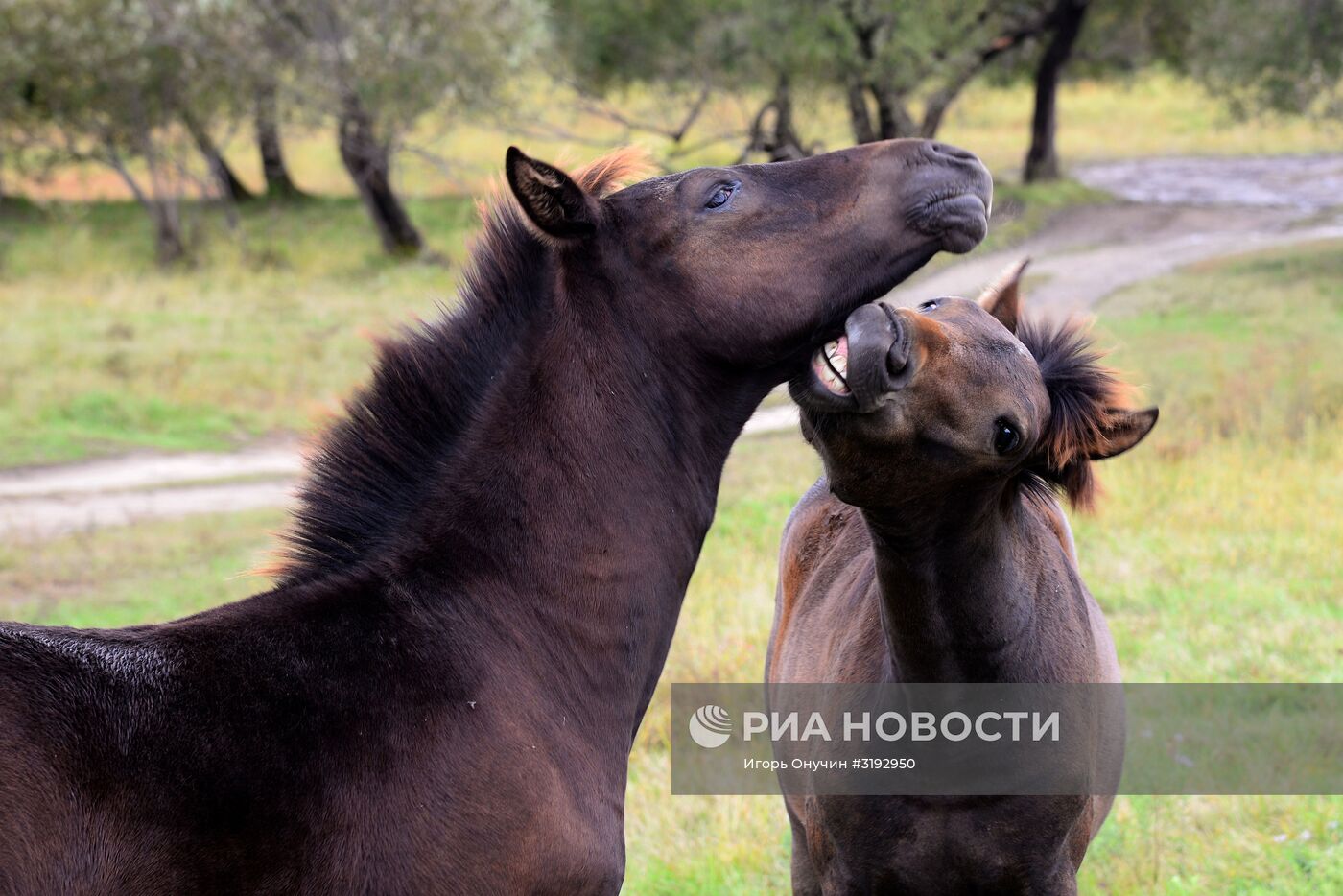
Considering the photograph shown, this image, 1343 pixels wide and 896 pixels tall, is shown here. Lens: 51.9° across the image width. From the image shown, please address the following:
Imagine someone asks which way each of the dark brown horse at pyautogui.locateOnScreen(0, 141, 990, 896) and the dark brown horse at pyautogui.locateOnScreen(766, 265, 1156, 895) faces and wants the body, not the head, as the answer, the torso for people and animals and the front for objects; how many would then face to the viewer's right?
1

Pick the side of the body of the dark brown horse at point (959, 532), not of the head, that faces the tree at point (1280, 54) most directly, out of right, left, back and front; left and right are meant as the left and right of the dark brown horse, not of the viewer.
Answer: back

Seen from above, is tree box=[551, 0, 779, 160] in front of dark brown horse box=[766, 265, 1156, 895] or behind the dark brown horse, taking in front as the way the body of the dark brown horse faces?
behind

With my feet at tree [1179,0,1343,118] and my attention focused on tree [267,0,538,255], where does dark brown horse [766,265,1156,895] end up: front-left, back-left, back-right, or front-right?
front-left

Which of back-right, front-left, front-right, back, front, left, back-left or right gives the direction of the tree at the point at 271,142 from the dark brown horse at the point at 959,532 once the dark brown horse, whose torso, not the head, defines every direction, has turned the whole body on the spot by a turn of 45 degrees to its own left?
back

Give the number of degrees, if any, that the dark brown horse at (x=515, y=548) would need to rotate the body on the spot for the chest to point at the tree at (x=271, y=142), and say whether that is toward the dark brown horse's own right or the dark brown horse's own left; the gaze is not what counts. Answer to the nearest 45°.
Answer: approximately 90° to the dark brown horse's own left

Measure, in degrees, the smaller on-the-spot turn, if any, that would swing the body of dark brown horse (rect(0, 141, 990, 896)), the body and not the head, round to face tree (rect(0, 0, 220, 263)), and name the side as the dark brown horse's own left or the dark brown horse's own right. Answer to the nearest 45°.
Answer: approximately 90° to the dark brown horse's own left

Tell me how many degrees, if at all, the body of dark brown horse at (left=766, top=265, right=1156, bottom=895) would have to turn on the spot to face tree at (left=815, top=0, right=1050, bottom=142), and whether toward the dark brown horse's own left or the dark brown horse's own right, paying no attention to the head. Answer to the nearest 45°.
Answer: approximately 180°

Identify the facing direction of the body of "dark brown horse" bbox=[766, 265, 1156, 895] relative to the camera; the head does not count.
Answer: toward the camera

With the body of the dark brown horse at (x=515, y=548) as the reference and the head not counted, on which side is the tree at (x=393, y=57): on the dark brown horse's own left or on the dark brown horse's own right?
on the dark brown horse's own left

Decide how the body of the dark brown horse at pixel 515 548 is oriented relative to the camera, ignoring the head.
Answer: to the viewer's right

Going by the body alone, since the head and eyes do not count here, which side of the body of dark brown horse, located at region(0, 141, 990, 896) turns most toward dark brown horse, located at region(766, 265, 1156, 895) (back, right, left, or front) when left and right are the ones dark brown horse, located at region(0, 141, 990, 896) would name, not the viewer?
front
